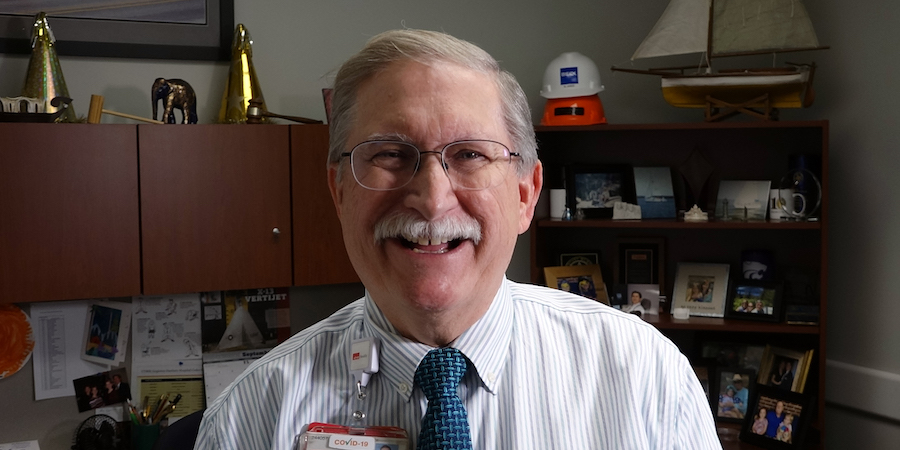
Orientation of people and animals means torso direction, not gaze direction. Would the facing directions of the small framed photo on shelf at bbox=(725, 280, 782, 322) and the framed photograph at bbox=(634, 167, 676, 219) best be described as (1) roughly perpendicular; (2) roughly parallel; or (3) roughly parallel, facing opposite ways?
roughly parallel

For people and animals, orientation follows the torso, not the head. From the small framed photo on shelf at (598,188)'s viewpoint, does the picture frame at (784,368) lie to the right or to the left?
on its left

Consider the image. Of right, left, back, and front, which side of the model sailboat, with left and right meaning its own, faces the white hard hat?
front

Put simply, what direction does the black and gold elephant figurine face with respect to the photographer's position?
facing the viewer and to the left of the viewer

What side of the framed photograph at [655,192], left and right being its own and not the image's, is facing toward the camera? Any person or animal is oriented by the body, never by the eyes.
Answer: front

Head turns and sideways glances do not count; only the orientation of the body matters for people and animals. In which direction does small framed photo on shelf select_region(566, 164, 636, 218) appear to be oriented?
toward the camera

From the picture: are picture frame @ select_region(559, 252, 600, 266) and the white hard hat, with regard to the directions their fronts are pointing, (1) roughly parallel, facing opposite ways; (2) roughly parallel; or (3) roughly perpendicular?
roughly parallel

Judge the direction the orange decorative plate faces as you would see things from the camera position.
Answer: facing the viewer

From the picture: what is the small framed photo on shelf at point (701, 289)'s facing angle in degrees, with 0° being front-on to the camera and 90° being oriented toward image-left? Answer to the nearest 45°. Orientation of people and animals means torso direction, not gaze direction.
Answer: approximately 0°

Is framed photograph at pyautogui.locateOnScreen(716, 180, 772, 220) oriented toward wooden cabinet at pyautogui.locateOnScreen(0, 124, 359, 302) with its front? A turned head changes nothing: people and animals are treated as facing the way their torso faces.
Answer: no

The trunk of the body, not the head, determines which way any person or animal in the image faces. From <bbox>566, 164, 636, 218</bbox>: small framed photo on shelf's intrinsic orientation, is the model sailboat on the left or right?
on its left

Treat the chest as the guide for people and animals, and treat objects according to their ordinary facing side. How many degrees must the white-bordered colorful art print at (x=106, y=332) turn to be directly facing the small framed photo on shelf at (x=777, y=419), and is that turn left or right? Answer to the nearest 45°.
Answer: approximately 45° to its left

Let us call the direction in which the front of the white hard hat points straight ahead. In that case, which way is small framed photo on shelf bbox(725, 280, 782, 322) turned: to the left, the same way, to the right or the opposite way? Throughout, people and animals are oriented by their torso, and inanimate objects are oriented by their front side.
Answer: the same way

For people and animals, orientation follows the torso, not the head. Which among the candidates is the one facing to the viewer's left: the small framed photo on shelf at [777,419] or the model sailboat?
the model sailboat
